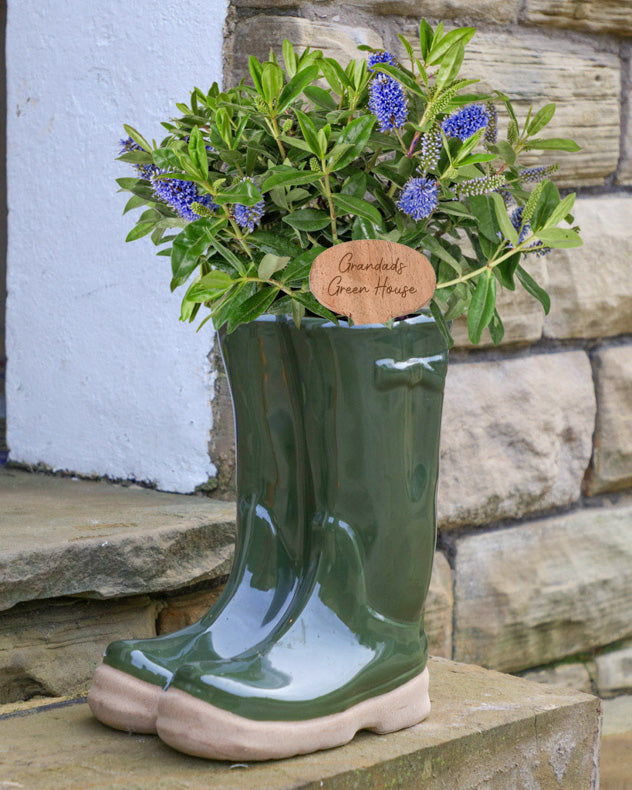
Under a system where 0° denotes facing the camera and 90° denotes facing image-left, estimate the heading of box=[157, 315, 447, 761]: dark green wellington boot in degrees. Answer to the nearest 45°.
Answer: approximately 45°

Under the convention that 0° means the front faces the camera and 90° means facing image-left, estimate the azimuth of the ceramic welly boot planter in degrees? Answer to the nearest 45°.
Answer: approximately 45°
